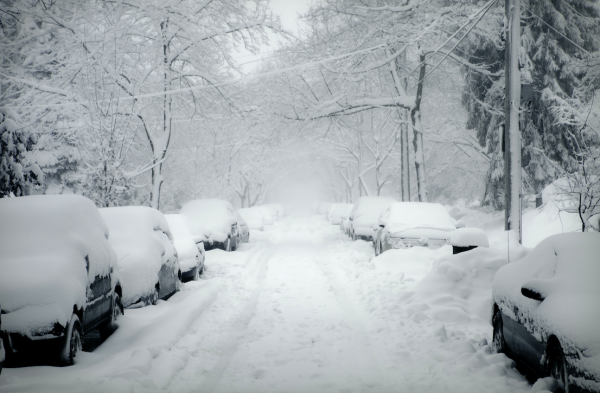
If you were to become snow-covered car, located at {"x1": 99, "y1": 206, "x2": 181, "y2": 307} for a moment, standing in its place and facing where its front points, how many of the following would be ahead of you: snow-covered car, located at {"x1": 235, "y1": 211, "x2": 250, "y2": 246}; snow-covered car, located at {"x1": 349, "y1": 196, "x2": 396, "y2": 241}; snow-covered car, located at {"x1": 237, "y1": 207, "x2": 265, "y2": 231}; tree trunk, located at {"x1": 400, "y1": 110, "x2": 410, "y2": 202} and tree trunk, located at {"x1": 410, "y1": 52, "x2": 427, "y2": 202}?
0

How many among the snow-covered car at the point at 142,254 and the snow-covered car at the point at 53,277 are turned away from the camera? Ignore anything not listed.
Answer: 0

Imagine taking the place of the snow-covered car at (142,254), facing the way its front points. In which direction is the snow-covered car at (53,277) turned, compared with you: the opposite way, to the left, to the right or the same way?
the same way

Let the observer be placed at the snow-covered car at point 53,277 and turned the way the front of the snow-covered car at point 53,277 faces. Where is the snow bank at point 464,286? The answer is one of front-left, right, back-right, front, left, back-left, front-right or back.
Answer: back-left

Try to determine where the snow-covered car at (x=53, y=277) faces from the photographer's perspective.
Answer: facing the viewer and to the left of the viewer

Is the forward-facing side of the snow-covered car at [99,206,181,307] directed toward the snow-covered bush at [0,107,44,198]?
no
